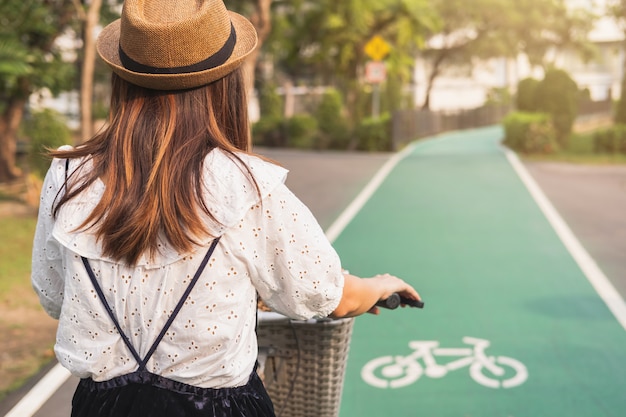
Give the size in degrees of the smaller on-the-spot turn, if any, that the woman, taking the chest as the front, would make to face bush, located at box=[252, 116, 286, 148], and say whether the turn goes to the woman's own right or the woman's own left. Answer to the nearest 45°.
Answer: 0° — they already face it

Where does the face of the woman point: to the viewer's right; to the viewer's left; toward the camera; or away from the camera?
away from the camera

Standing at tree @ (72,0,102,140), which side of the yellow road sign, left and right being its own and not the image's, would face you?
front

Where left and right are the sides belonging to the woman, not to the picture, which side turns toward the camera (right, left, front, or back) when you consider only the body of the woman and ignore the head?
back

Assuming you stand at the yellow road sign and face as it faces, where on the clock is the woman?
The woman is roughly at 12 o'clock from the yellow road sign.

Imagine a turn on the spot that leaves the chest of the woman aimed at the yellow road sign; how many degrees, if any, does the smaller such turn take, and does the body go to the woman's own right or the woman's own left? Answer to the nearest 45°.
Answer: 0° — they already face it

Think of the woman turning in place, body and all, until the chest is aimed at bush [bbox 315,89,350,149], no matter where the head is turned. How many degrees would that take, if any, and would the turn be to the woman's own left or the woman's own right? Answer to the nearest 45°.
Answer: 0° — they already face it

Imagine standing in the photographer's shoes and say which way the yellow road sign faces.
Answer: facing the viewer

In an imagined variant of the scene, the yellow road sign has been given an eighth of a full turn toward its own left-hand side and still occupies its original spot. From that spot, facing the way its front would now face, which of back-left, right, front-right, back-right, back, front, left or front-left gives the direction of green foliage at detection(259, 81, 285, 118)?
back

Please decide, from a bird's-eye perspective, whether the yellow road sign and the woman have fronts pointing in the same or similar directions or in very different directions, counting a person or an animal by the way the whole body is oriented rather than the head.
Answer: very different directions

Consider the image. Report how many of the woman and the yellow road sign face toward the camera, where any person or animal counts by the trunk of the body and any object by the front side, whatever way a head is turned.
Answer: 1

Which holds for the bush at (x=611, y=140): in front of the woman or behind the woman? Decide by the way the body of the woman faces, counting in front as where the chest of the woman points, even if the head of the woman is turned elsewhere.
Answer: in front

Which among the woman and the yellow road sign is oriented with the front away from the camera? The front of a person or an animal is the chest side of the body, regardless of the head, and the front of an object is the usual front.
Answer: the woman

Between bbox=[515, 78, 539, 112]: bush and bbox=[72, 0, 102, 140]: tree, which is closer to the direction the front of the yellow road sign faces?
the tree

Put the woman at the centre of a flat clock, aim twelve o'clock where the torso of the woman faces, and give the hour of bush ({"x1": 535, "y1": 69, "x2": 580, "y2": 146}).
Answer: The bush is roughly at 1 o'clock from the woman.

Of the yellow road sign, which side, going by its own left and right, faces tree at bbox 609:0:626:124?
left
